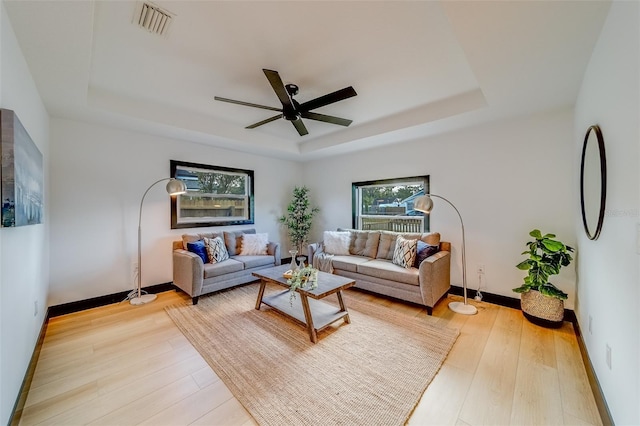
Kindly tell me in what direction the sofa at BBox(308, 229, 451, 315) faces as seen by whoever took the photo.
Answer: facing the viewer and to the left of the viewer

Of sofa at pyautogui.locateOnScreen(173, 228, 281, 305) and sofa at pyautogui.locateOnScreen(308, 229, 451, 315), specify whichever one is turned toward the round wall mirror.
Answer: sofa at pyautogui.locateOnScreen(173, 228, 281, 305)

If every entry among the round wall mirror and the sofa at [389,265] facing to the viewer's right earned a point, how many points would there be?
0

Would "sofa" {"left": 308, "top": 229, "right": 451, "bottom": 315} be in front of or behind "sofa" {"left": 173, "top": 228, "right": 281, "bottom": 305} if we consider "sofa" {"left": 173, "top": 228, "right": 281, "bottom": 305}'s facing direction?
in front

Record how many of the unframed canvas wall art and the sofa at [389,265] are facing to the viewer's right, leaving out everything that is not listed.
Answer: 1

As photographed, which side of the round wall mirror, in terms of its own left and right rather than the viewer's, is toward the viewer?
left

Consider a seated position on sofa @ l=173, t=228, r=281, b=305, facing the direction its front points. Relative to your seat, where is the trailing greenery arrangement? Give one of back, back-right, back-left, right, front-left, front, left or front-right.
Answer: front

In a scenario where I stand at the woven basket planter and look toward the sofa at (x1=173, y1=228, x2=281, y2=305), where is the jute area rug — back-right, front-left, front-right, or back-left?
front-left

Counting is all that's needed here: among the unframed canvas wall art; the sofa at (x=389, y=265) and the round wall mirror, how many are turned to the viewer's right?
1

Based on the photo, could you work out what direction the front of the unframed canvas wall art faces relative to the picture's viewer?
facing to the right of the viewer

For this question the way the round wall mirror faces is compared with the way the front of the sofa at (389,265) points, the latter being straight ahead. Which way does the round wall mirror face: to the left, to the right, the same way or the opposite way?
to the right

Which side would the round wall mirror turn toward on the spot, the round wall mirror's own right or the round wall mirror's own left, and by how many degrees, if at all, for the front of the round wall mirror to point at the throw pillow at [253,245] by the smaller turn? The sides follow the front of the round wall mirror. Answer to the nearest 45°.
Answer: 0° — it already faces it

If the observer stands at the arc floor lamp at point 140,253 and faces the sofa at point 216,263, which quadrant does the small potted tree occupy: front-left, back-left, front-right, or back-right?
front-left

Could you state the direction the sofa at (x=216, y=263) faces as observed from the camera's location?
facing the viewer and to the right of the viewer
